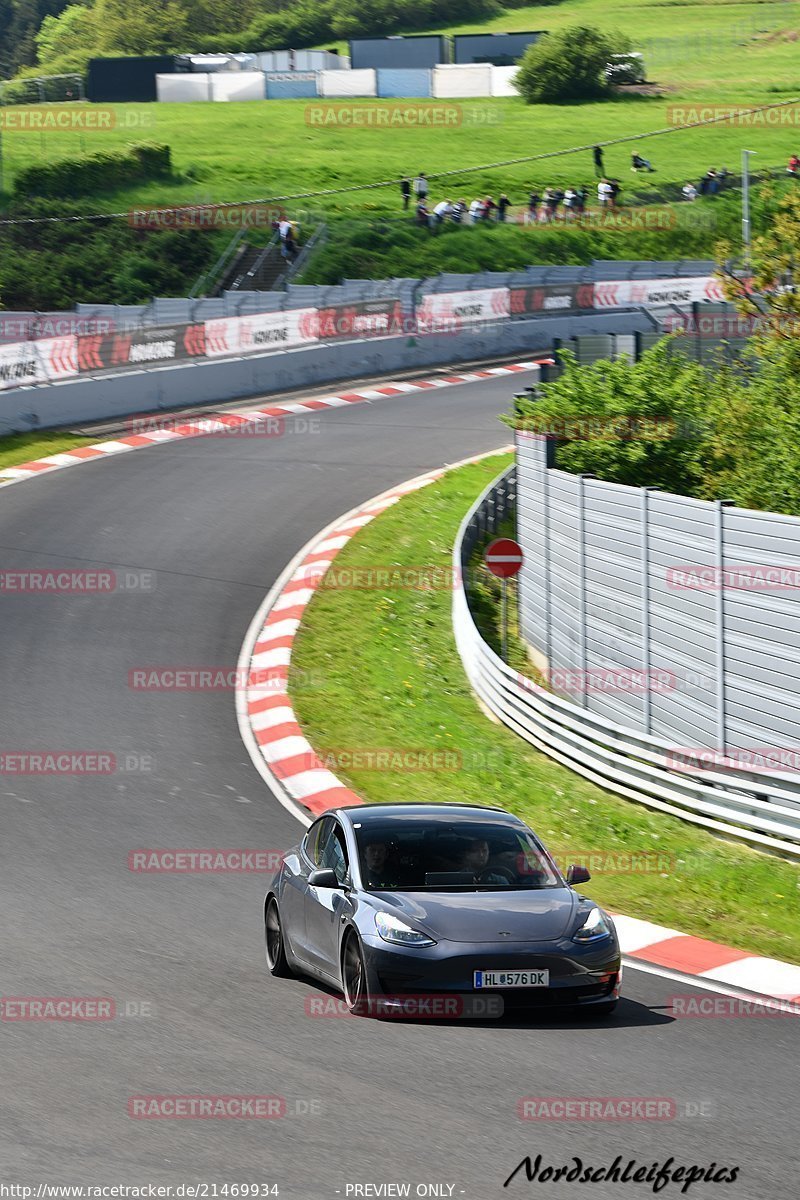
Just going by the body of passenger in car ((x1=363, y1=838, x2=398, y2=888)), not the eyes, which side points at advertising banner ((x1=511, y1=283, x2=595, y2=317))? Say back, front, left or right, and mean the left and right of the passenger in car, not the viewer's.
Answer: back

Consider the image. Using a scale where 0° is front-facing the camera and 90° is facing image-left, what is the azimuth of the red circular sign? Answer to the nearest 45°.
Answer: approximately 0°

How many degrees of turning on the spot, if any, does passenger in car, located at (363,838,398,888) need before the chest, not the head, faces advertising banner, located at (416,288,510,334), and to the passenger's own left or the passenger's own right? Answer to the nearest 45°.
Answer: approximately 180°

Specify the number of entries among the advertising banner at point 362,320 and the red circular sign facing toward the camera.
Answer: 2

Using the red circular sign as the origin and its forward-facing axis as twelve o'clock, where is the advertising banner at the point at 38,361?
The advertising banner is roughly at 5 o'clock from the red circular sign.

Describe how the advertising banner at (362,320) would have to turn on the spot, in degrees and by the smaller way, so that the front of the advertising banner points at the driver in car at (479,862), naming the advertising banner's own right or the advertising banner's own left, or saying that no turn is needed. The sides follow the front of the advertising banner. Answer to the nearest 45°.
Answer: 0° — it already faces them

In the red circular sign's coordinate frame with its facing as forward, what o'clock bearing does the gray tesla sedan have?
The gray tesla sedan is roughly at 12 o'clock from the red circular sign.

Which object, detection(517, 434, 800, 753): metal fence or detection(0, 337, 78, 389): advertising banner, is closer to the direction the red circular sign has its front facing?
the metal fence

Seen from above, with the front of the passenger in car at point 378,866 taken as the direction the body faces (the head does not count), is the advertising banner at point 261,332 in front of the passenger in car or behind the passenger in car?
behind

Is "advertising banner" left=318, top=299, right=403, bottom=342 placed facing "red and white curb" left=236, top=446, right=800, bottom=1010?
yes
